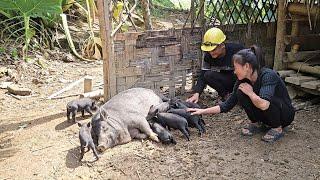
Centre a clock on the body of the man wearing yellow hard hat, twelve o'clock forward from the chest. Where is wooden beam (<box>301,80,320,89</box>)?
The wooden beam is roughly at 8 o'clock from the man wearing yellow hard hat.

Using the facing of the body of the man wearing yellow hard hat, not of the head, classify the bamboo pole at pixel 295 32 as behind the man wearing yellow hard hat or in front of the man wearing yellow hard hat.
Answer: behind

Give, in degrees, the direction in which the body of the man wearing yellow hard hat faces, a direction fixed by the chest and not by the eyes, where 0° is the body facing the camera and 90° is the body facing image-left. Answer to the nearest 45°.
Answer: approximately 45°

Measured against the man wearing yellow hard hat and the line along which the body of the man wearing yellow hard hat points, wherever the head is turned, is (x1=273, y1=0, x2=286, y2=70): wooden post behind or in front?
behind

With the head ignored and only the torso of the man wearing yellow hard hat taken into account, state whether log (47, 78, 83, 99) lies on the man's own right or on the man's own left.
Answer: on the man's own right

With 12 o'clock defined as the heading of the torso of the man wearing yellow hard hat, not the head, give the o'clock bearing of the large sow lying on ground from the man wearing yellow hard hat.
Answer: The large sow lying on ground is roughly at 12 o'clock from the man wearing yellow hard hat.

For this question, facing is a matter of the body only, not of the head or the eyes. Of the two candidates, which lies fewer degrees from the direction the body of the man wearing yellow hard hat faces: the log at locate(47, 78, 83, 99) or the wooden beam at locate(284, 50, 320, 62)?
the log

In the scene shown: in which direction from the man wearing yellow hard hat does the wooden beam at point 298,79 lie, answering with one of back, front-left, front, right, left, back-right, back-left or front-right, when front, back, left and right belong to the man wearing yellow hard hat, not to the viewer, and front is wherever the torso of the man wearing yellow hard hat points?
back-left

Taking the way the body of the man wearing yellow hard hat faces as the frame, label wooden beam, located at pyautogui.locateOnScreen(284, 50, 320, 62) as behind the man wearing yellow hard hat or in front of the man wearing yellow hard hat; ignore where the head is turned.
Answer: behind

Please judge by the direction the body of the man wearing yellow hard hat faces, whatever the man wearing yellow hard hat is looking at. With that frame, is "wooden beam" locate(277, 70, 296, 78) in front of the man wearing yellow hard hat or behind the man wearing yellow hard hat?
behind
